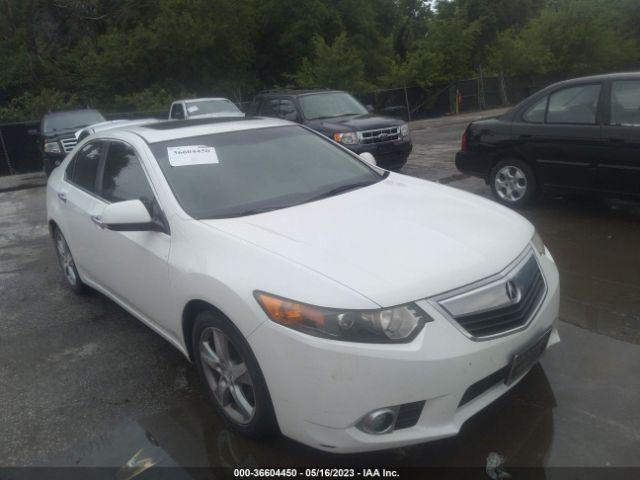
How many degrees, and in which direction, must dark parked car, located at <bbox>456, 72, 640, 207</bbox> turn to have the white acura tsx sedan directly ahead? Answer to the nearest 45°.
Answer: approximately 90° to its right

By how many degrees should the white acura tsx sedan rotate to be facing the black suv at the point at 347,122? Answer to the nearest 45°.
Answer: approximately 135° to its left

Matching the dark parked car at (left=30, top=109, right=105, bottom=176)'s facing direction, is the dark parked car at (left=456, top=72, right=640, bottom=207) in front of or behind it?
in front

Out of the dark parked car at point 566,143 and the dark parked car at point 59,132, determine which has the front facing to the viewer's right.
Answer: the dark parked car at point 566,143

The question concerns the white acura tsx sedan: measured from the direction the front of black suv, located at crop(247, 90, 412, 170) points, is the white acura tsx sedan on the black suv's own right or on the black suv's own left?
on the black suv's own right

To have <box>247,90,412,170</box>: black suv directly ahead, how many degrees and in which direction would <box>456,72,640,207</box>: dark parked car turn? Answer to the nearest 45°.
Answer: approximately 135° to its left

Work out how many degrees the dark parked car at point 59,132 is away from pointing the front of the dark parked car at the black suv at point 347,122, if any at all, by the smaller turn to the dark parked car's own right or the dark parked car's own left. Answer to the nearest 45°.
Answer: approximately 45° to the dark parked car's own left

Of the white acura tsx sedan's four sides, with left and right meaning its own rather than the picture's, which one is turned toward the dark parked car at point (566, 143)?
left

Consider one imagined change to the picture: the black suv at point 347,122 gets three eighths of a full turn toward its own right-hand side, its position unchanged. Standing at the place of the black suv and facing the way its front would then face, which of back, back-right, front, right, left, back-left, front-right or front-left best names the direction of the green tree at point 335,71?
right

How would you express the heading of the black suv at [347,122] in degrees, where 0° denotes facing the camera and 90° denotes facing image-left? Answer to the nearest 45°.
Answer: approximately 315°

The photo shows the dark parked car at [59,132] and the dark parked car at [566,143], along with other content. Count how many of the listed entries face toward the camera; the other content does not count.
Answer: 1

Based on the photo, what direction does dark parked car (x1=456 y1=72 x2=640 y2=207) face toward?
to the viewer's right

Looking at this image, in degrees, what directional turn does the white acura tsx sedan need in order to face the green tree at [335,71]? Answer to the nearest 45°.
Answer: approximately 135° to its left
